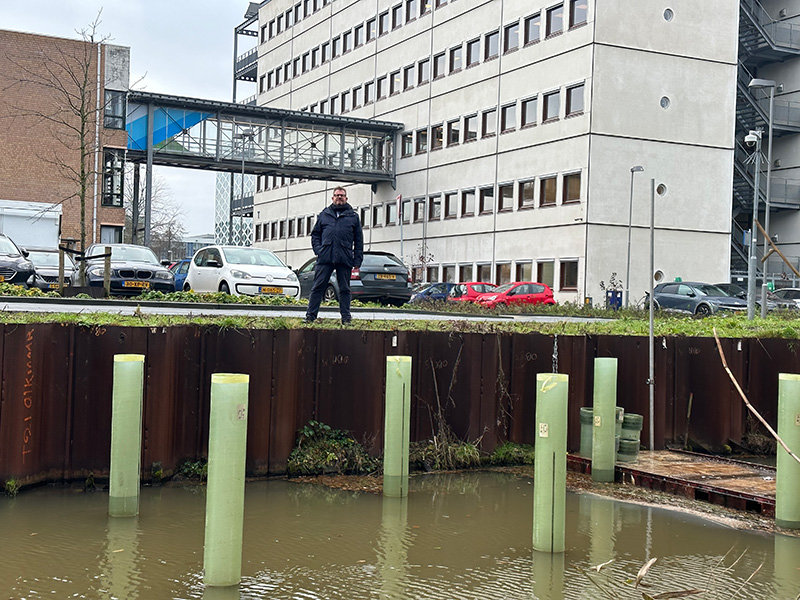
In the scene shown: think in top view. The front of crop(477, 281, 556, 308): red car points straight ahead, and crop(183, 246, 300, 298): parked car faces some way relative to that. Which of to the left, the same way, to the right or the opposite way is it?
to the left

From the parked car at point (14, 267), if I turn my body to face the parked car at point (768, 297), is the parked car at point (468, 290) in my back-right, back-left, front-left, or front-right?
front-left

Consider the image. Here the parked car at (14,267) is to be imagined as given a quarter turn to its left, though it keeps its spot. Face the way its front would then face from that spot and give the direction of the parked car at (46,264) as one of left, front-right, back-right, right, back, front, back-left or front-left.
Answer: front-left

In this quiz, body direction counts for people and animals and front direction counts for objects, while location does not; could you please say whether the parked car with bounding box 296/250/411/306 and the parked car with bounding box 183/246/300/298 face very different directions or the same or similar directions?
very different directions

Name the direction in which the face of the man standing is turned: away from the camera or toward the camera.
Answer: toward the camera

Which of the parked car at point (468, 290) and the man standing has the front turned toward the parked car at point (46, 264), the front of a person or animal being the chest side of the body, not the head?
the parked car at point (468, 290)

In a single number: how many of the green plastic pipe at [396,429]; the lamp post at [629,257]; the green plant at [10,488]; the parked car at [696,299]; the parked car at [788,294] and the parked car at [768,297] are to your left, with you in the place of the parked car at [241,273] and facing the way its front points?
4

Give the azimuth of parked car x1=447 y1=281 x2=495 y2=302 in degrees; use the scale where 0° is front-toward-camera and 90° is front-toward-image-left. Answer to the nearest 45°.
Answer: approximately 45°

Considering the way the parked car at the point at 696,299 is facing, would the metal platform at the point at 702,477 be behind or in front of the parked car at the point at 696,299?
in front

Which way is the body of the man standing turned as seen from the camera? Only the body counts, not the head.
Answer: toward the camera

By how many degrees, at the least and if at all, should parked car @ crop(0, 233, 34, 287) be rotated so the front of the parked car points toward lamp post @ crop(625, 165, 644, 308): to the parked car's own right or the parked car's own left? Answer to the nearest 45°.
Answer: approximately 90° to the parked car's own left

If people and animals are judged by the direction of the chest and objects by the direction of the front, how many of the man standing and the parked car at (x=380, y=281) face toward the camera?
1

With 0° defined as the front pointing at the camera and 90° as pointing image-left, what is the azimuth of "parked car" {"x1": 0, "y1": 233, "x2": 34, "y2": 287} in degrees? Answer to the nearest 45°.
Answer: approximately 315°

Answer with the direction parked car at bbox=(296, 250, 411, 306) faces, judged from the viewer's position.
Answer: facing away from the viewer and to the left of the viewer

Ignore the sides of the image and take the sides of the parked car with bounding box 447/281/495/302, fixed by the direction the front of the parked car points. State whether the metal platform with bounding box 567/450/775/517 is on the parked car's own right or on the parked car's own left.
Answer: on the parked car's own left

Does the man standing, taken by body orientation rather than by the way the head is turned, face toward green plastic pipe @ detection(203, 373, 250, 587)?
yes

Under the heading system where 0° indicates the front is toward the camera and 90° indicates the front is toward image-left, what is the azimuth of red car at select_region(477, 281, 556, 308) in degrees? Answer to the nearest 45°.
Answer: approximately 45°

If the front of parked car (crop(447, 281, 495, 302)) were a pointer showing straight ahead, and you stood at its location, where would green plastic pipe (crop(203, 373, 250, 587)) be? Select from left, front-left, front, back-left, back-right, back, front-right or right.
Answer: front-left

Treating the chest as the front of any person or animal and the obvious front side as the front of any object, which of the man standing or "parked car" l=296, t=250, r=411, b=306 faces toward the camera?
the man standing
